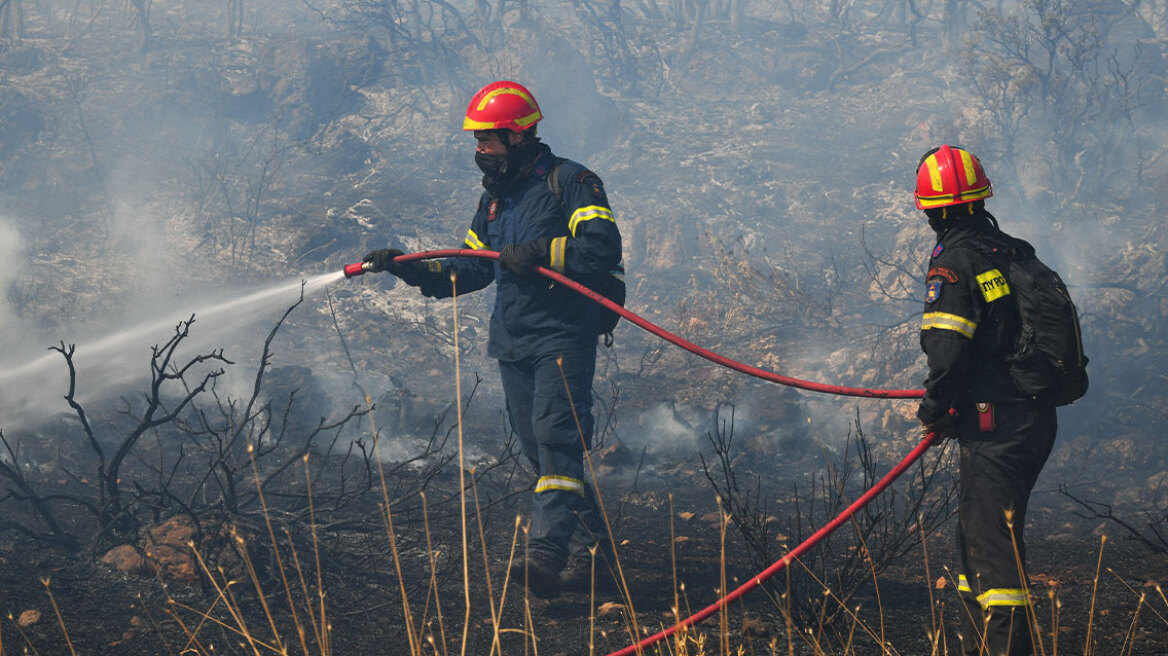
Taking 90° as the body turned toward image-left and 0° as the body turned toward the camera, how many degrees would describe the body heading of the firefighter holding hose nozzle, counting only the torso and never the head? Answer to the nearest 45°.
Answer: approximately 45°

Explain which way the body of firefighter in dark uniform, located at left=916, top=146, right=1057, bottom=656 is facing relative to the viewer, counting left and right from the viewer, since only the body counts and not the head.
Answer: facing away from the viewer and to the left of the viewer

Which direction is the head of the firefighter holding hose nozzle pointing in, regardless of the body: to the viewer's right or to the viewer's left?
to the viewer's left

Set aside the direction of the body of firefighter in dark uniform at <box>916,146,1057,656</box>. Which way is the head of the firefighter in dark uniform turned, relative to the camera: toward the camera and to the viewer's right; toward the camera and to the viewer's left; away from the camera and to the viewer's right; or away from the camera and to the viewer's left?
away from the camera and to the viewer's left
